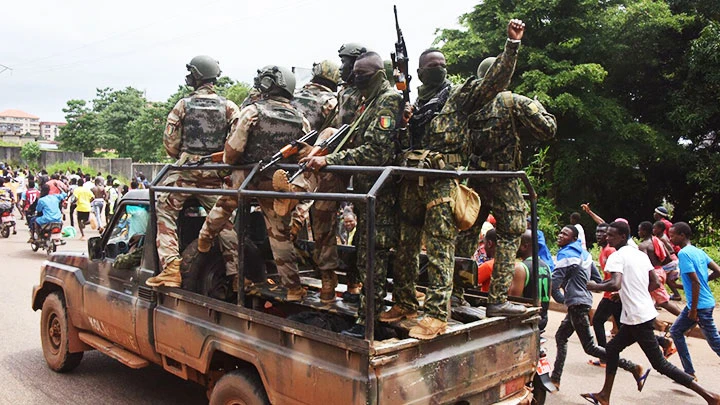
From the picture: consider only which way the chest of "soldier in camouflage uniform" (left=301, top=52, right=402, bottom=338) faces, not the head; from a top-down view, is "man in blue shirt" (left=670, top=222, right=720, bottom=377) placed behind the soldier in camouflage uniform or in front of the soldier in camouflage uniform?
behind

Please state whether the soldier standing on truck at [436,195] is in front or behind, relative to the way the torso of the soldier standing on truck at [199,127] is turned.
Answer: behind

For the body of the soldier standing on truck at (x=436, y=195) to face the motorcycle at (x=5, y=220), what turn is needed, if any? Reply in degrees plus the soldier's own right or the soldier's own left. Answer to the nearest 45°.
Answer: approximately 90° to the soldier's own right

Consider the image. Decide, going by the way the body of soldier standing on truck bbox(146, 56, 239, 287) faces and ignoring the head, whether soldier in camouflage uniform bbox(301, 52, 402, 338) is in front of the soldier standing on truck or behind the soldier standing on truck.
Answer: behind

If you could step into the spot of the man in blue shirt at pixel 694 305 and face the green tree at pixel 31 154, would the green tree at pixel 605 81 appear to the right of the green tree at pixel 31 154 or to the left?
right

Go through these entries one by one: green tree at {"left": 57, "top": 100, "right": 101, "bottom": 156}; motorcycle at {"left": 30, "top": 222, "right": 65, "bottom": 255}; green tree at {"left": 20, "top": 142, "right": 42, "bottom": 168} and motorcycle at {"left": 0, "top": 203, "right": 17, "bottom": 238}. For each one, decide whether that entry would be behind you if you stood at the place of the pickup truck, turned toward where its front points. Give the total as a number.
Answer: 0

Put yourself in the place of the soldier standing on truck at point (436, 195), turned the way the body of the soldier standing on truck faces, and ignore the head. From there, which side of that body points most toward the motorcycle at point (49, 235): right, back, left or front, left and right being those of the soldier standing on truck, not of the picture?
right

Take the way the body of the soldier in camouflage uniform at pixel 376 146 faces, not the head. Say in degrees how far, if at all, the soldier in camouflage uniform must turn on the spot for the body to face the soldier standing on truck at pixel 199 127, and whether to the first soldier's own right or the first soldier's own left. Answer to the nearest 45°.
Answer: approximately 45° to the first soldier's own right

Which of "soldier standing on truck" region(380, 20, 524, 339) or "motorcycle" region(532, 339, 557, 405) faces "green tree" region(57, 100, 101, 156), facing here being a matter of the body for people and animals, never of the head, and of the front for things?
the motorcycle

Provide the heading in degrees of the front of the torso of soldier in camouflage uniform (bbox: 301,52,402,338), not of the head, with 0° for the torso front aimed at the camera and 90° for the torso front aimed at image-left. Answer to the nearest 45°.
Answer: approximately 90°

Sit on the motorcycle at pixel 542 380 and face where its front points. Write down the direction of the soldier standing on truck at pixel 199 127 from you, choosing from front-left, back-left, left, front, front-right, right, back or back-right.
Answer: front-left

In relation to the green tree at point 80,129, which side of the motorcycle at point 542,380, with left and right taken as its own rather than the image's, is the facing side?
front

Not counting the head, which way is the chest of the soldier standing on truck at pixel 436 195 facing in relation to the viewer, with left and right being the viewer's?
facing the viewer and to the left of the viewer

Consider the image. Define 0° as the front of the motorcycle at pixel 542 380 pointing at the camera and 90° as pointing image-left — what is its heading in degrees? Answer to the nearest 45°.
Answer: approximately 135°
